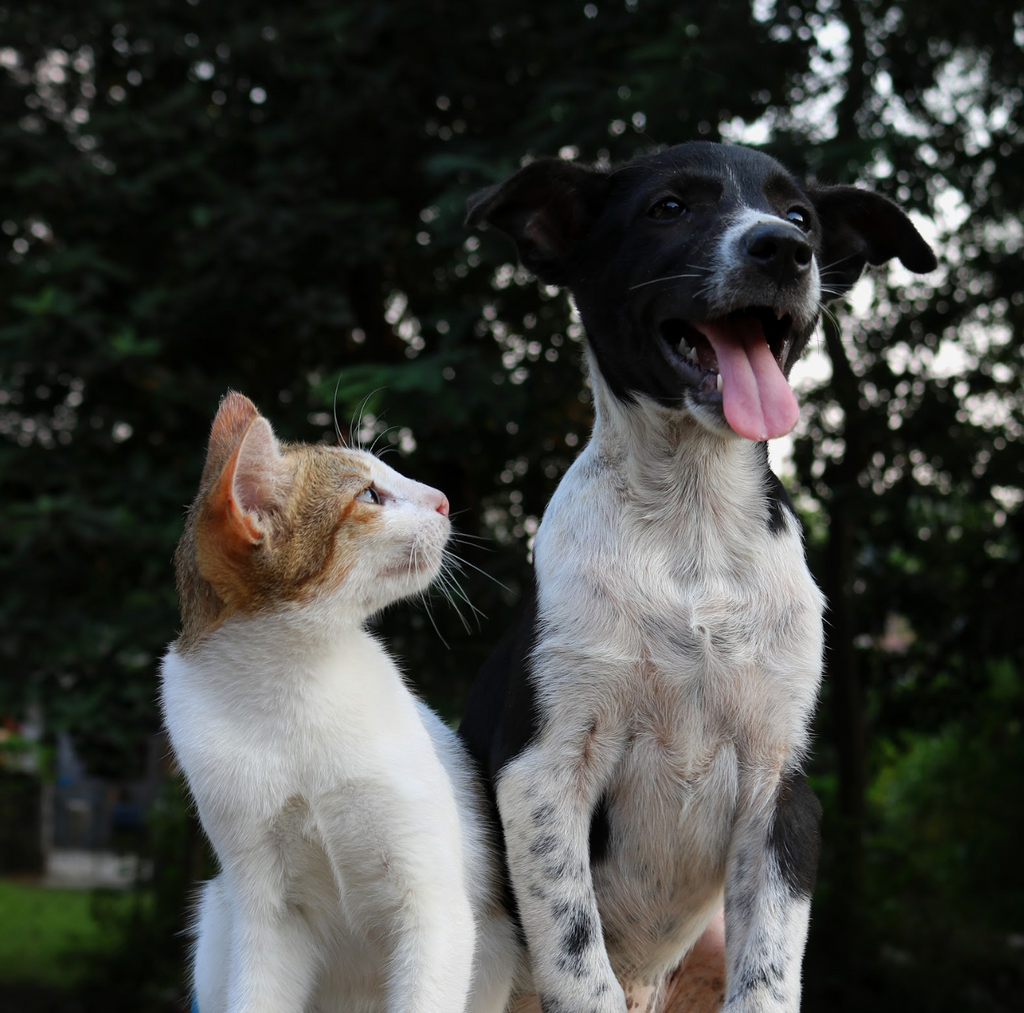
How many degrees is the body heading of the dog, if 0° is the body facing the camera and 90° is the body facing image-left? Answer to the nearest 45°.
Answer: approximately 315°

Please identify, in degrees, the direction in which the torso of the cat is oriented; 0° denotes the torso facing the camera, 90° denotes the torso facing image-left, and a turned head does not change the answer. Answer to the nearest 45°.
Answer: approximately 0°
